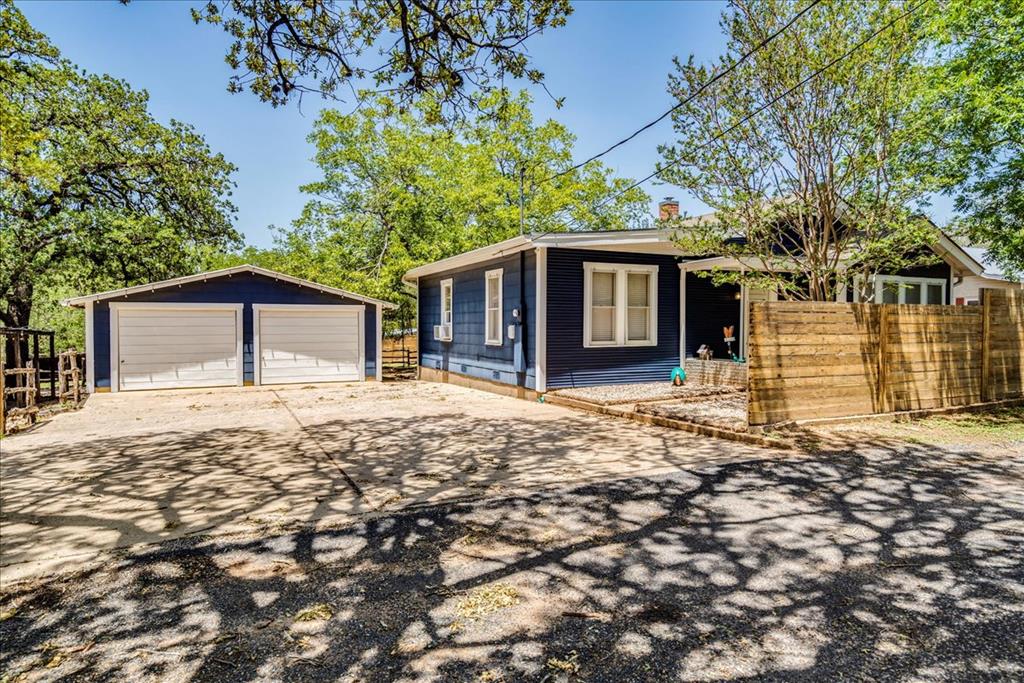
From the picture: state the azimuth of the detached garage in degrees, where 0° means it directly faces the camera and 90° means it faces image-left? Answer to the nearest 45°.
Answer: approximately 0°

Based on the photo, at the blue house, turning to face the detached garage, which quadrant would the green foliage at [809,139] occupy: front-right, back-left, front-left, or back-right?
back-left

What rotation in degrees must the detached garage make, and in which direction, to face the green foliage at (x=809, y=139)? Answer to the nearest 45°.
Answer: approximately 45° to its left

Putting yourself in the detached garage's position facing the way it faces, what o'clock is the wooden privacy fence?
The wooden privacy fence is roughly at 11 o'clock from the detached garage.

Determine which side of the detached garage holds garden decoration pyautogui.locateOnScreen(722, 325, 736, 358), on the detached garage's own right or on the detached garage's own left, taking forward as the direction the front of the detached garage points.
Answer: on the detached garage's own left
